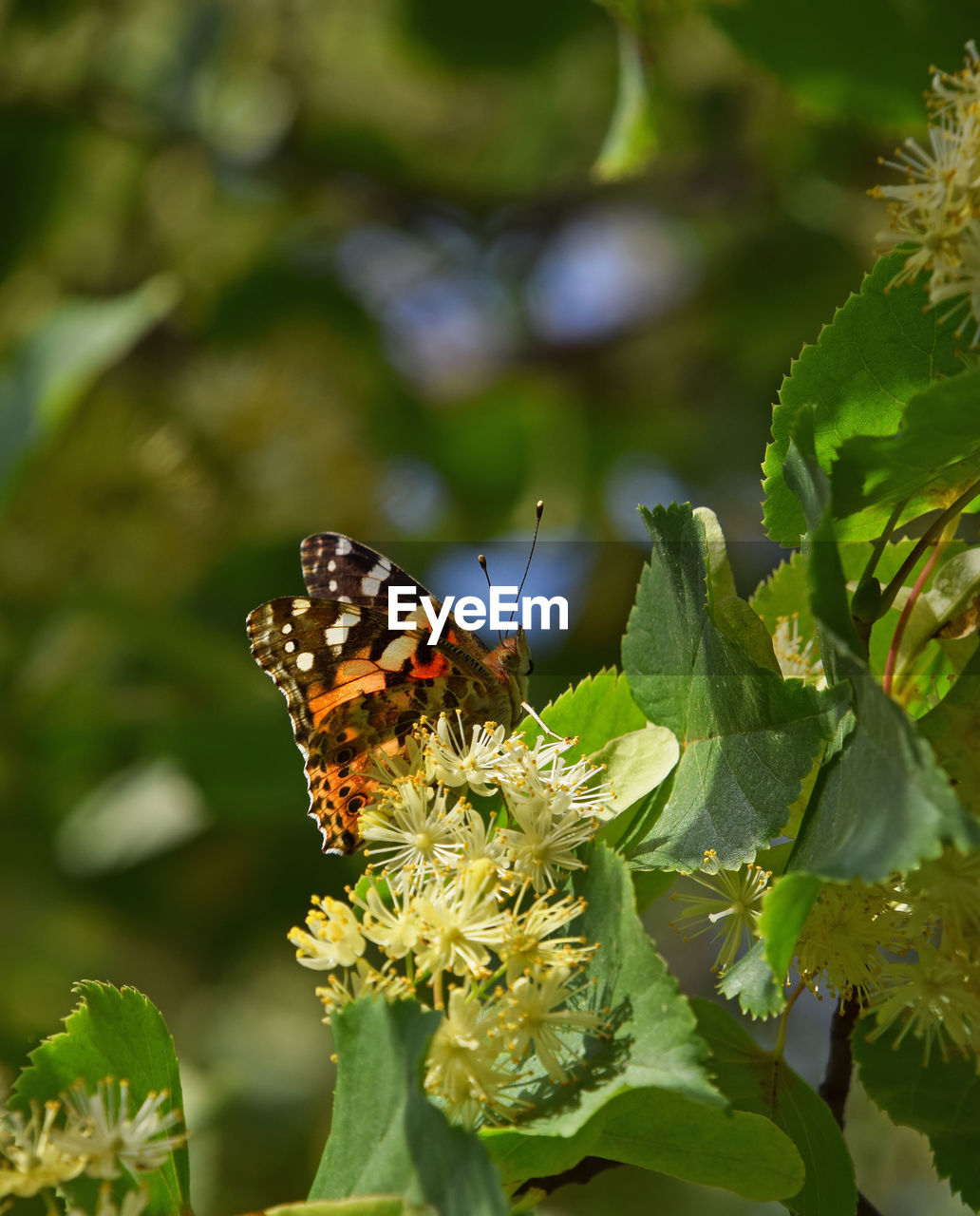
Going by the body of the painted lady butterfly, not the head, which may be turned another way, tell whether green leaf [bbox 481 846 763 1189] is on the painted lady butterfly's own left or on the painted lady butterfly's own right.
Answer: on the painted lady butterfly's own right

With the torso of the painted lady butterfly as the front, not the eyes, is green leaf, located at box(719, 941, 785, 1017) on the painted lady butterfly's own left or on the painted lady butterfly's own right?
on the painted lady butterfly's own right

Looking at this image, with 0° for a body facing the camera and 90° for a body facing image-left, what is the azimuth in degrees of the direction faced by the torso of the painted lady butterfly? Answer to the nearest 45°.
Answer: approximately 270°
